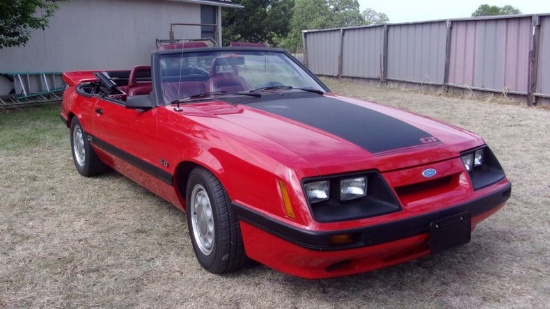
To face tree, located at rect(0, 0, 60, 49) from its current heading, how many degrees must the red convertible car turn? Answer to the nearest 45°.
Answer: approximately 180°

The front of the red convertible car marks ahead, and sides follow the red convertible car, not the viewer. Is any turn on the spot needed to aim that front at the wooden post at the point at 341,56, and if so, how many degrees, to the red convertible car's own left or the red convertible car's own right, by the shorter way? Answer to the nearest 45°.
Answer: approximately 135° to the red convertible car's own left

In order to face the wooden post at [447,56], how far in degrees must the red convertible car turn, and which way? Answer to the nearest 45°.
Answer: approximately 135° to its left

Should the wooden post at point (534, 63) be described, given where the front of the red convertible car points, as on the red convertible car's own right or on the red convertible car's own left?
on the red convertible car's own left

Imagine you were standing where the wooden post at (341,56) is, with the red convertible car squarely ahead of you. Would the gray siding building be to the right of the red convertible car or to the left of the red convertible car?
right

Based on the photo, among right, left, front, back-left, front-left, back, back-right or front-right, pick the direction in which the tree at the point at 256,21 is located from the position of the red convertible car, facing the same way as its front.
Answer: back-left

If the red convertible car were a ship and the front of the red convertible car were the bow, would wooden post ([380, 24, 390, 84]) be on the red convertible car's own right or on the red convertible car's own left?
on the red convertible car's own left

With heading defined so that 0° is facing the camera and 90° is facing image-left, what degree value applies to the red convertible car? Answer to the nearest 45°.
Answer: approximately 315°
